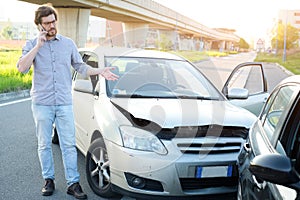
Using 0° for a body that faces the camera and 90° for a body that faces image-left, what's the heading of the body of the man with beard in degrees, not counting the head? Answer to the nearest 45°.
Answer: approximately 0°

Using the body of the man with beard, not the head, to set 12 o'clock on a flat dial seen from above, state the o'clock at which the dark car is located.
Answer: The dark car is roughly at 11 o'clock from the man with beard.

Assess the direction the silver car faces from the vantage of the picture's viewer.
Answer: facing the viewer and to the right of the viewer

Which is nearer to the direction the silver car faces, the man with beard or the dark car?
the dark car

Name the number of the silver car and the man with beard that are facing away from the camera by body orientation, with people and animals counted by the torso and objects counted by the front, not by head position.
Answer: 0
